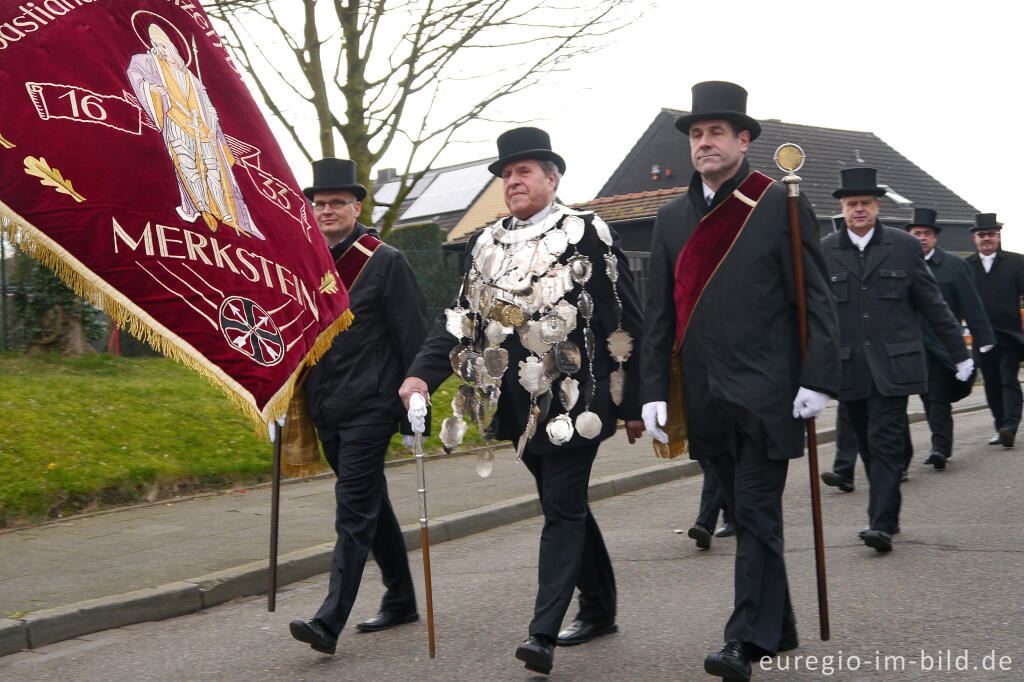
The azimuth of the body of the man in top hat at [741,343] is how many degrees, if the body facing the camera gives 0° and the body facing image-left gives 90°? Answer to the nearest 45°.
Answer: approximately 45°

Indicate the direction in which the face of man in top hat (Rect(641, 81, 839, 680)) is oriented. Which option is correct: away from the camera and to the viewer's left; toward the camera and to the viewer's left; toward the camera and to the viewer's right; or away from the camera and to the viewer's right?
toward the camera and to the viewer's left

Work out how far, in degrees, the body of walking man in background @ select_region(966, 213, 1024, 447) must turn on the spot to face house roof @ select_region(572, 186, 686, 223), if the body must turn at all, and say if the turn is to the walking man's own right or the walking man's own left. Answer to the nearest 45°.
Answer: approximately 135° to the walking man's own right

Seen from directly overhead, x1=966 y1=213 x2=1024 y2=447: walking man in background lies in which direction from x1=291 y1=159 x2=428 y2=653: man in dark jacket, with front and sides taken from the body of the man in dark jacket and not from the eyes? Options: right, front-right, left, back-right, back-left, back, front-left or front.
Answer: back

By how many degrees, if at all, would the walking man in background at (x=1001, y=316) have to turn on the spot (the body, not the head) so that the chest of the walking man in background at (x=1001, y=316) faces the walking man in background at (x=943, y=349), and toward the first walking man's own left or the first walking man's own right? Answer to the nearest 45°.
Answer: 0° — they already face them

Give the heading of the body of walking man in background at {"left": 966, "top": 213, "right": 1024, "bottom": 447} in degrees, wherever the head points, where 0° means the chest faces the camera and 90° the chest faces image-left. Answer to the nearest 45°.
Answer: approximately 0°

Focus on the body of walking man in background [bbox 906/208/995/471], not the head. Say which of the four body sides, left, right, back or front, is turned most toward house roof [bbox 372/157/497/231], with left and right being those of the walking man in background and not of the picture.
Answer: right

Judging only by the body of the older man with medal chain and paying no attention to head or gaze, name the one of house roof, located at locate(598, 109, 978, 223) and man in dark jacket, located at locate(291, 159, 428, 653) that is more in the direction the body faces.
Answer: the man in dark jacket

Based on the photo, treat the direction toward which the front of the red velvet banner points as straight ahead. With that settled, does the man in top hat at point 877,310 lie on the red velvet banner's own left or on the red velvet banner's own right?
on the red velvet banner's own left

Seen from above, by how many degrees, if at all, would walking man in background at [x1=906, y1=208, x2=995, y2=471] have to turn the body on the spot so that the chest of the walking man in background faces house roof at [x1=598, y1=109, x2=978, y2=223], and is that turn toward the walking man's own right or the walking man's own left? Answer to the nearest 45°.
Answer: approximately 135° to the walking man's own right

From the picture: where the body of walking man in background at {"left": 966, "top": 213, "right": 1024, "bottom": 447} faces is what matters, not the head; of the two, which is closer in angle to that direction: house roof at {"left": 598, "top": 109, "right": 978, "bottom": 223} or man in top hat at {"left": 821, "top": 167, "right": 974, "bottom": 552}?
the man in top hat

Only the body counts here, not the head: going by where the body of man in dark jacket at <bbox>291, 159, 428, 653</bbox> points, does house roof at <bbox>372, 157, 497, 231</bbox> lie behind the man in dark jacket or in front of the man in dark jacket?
behind

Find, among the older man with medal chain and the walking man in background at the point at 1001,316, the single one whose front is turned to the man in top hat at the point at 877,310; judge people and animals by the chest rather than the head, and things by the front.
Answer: the walking man in background
